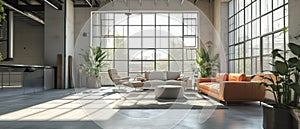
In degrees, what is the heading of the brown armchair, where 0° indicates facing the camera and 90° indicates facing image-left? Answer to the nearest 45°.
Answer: approximately 270°

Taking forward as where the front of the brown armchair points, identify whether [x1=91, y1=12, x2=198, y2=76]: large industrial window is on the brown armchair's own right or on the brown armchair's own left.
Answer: on the brown armchair's own left

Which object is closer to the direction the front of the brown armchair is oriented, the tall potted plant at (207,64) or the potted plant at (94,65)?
the tall potted plant

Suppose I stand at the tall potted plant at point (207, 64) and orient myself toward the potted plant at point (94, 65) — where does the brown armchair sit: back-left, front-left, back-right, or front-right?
front-left

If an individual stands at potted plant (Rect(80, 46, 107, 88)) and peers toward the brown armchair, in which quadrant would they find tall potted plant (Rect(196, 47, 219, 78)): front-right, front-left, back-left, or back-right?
front-left

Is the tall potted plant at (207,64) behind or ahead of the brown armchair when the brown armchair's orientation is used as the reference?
ahead

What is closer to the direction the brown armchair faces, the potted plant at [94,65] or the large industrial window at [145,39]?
the large industrial window

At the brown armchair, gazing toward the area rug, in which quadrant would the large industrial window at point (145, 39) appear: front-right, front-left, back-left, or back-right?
back-left

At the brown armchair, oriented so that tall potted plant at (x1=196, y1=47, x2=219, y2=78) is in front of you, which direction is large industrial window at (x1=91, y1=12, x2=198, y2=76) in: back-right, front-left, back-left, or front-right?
front-left

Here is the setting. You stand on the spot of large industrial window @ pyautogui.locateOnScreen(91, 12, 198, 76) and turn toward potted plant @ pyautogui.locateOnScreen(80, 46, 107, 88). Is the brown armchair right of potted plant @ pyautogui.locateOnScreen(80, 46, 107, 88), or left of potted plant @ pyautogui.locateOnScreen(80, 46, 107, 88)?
left

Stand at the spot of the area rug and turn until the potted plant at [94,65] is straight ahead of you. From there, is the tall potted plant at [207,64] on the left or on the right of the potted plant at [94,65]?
right

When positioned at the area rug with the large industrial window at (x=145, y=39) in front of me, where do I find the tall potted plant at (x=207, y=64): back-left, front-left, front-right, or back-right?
front-right

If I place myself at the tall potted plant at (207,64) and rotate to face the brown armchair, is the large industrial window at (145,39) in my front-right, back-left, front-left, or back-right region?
front-right
